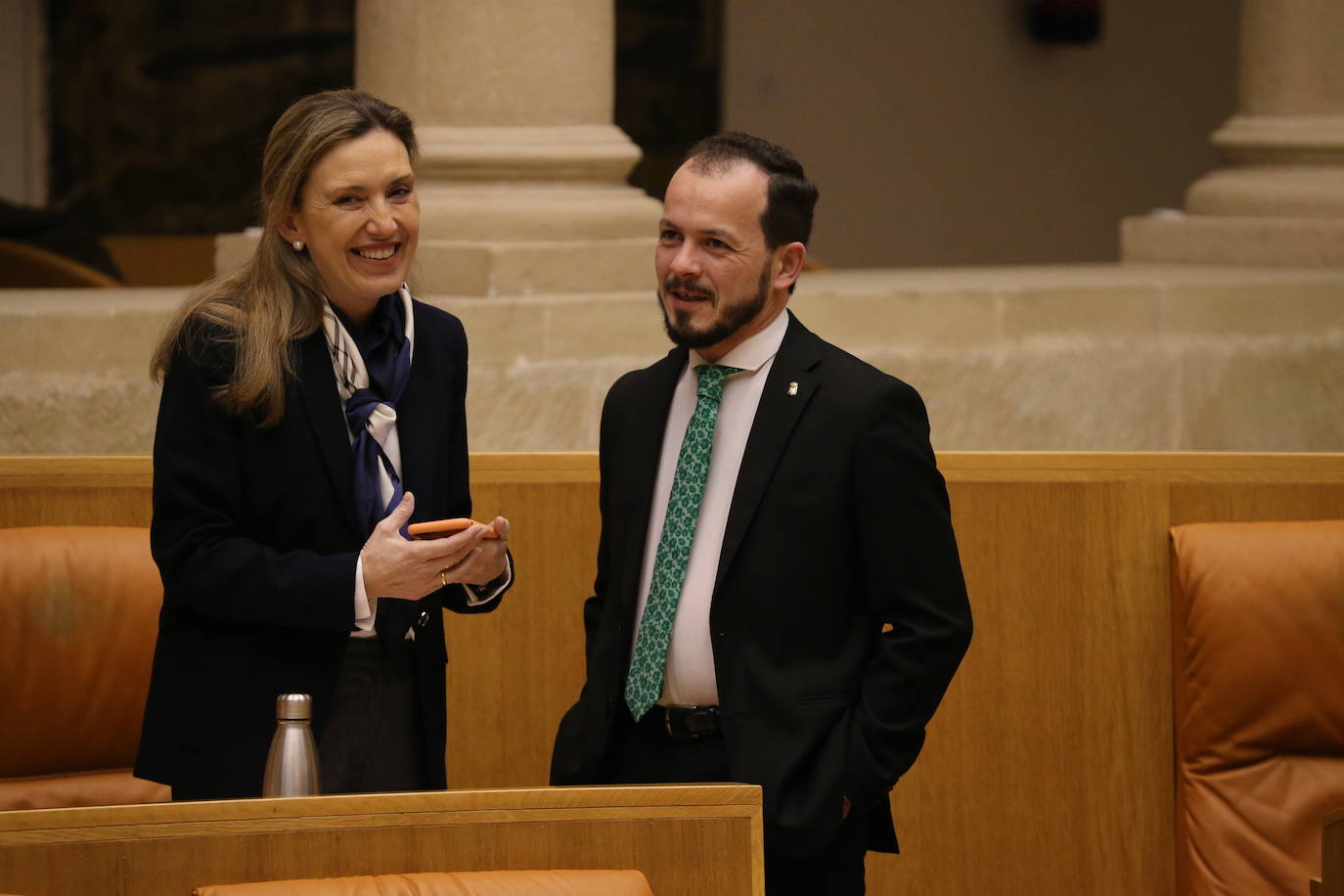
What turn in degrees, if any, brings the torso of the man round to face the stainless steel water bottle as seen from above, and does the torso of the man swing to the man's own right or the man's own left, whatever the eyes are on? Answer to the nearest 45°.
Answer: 0° — they already face it

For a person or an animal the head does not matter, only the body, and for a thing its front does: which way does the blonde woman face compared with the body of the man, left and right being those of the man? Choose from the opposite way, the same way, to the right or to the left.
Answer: to the left

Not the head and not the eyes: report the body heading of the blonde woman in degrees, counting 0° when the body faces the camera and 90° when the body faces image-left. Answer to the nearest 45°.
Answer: approximately 315°

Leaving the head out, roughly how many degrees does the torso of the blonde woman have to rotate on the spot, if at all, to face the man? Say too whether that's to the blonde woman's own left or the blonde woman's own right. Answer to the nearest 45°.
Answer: approximately 45° to the blonde woman's own left
